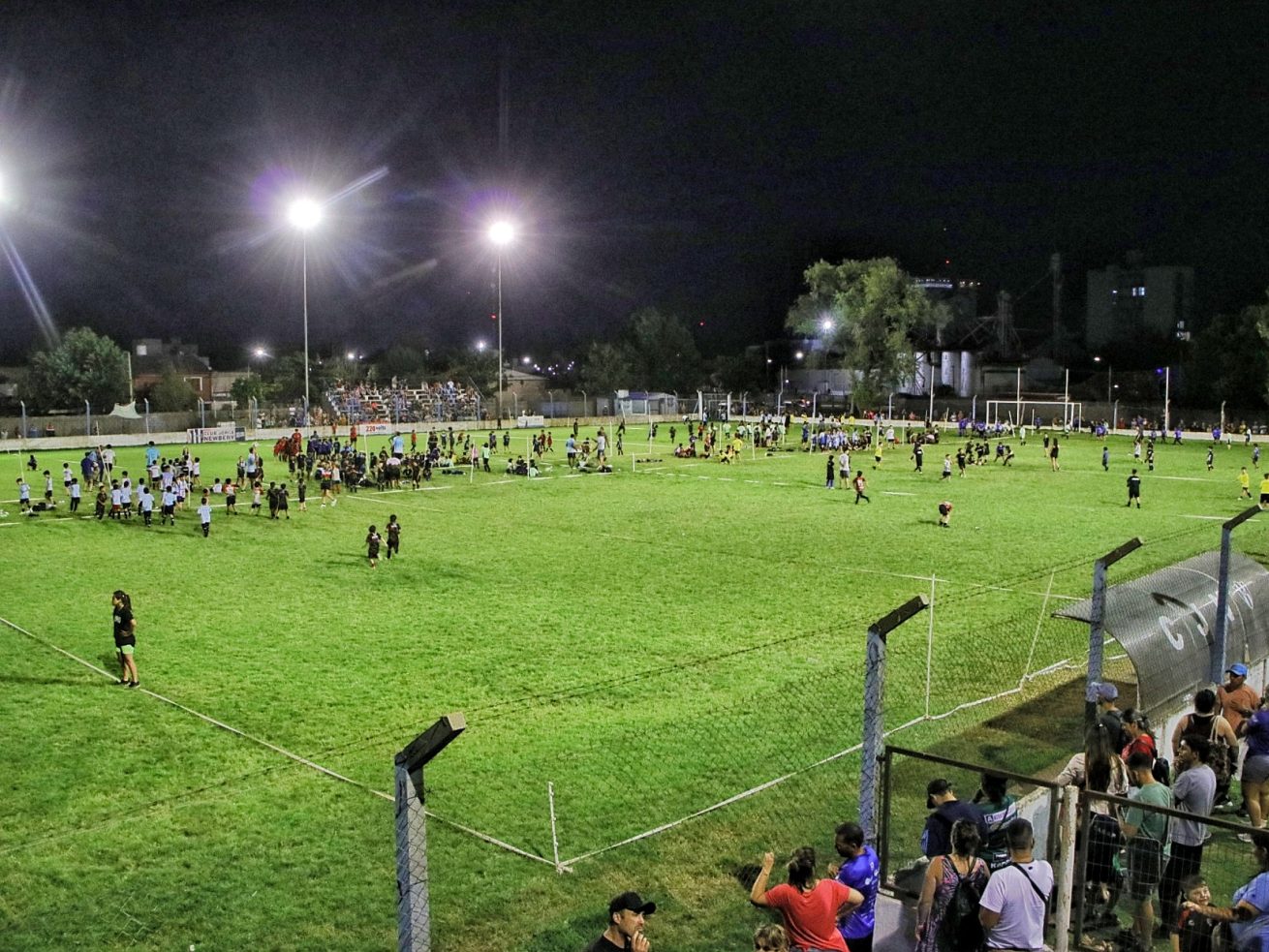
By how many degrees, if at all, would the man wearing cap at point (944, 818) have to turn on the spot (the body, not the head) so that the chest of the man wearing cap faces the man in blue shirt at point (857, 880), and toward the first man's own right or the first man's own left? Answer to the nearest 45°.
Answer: approximately 90° to the first man's own left

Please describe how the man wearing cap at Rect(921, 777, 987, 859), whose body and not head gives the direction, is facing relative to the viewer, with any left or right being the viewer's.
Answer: facing away from the viewer and to the left of the viewer

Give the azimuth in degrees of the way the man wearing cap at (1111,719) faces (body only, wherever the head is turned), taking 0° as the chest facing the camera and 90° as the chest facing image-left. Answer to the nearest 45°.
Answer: approximately 135°

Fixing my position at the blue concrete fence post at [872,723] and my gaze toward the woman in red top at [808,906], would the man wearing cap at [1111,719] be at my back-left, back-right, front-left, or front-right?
back-left

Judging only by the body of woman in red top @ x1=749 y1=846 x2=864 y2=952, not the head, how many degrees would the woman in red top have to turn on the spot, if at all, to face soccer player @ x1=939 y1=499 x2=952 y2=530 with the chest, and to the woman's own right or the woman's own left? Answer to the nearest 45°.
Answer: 0° — they already face them

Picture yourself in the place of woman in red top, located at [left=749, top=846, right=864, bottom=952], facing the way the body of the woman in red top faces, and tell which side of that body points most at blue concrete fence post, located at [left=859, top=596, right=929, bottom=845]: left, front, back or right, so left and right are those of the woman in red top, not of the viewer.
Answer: front

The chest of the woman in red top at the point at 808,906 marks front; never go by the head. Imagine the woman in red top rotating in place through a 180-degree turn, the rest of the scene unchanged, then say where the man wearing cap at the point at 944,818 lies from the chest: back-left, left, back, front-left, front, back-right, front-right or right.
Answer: back-left

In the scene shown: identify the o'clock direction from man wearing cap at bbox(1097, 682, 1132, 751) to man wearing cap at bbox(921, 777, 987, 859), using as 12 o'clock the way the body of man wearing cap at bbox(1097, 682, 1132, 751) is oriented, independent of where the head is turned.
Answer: man wearing cap at bbox(921, 777, 987, 859) is roughly at 8 o'clock from man wearing cap at bbox(1097, 682, 1132, 751).

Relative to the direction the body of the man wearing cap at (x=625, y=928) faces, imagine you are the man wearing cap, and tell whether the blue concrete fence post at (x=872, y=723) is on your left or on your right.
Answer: on your left

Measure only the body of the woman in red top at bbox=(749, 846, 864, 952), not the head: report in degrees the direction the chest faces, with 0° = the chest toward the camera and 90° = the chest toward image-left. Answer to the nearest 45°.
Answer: approximately 180°

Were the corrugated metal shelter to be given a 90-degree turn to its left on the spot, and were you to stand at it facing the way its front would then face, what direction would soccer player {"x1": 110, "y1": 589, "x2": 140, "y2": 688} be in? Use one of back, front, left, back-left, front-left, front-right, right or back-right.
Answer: front-right

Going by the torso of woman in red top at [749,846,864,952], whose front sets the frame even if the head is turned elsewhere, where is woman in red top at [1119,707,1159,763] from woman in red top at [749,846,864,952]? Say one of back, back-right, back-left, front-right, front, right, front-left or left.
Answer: front-right

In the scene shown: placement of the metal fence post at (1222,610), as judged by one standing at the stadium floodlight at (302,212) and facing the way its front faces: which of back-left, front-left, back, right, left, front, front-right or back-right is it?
front

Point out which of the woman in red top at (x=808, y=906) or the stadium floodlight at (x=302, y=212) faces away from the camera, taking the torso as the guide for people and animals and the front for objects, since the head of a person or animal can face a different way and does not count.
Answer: the woman in red top

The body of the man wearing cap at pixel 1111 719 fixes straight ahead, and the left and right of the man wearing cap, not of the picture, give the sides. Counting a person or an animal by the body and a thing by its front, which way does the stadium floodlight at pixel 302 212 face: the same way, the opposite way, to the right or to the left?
the opposite way

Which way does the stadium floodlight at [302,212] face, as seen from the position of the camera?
facing the viewer
